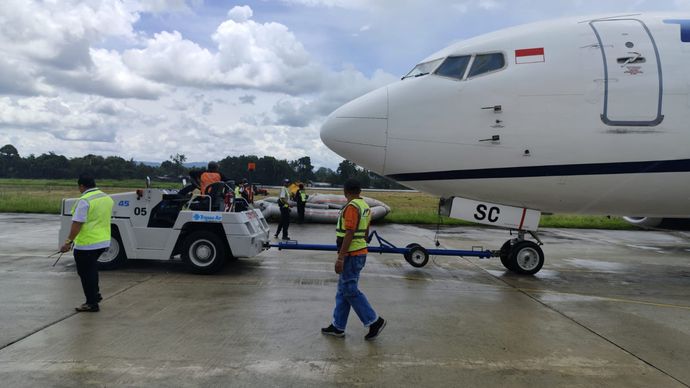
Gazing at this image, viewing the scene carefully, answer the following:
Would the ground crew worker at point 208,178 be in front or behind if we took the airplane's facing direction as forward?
in front

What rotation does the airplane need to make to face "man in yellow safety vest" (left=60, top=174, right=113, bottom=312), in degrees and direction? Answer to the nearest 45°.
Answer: approximately 45° to its left

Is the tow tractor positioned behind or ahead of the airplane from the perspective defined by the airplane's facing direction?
ahead

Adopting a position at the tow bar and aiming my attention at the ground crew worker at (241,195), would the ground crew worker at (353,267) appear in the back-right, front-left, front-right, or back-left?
back-left

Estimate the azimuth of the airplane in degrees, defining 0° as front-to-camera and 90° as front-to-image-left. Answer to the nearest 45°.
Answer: approximately 90°

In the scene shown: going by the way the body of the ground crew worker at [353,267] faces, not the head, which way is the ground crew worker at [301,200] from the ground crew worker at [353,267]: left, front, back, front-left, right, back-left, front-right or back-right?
right

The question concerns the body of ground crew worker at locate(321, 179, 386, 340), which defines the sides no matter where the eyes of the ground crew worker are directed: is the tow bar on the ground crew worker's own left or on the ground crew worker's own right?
on the ground crew worker's own right

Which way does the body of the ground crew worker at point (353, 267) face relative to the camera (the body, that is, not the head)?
to the viewer's left
